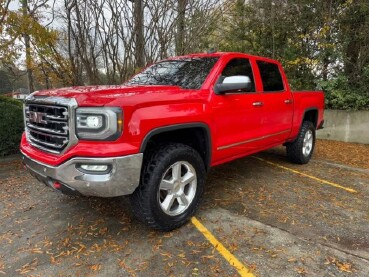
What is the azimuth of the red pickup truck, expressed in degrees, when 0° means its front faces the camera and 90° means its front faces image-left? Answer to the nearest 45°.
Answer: approximately 45°

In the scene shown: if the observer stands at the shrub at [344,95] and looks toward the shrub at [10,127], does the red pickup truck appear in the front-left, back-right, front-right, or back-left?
front-left

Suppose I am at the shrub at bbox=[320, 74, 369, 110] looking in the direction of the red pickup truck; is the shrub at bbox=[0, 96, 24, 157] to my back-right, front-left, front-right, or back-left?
front-right

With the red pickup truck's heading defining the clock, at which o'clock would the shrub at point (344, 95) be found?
The shrub is roughly at 6 o'clock from the red pickup truck.

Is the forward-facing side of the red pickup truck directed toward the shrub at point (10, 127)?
no
